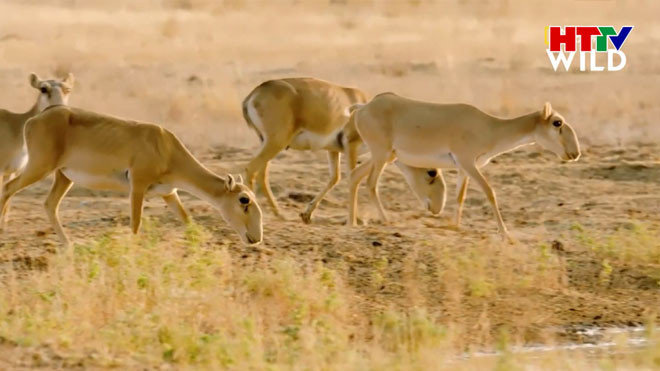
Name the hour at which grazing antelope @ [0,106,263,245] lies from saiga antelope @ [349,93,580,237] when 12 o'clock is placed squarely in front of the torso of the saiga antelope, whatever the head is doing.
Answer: The grazing antelope is roughly at 5 o'clock from the saiga antelope.

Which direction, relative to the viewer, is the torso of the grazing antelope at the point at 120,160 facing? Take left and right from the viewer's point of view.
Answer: facing to the right of the viewer

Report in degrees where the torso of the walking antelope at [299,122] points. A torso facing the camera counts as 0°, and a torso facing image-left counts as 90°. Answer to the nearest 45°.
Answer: approximately 270°

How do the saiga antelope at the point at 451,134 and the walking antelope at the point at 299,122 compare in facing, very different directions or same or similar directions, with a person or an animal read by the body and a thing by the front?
same or similar directions

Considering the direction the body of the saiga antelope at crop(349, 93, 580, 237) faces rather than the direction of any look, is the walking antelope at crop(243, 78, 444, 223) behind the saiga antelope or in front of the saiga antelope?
behind

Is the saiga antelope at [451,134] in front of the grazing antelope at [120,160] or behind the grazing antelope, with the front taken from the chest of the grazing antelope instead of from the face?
in front

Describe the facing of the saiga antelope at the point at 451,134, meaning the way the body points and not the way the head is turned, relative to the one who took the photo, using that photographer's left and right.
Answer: facing to the right of the viewer
